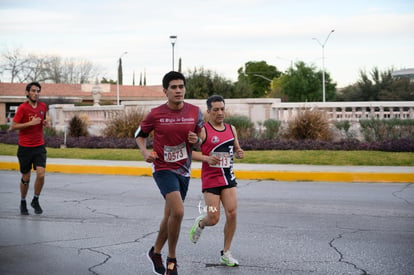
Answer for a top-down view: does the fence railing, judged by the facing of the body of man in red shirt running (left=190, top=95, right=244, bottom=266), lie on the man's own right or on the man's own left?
on the man's own left

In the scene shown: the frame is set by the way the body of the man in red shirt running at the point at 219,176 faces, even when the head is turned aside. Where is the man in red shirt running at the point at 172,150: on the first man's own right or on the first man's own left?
on the first man's own right

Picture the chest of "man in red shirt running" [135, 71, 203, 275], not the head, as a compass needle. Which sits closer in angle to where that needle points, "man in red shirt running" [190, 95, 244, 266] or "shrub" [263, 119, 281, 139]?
the man in red shirt running

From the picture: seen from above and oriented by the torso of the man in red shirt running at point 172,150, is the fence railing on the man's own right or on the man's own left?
on the man's own left

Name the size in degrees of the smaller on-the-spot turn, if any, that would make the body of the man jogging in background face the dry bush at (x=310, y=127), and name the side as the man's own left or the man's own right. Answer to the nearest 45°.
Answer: approximately 90° to the man's own left

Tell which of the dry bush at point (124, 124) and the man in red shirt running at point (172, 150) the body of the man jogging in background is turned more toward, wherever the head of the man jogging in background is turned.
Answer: the man in red shirt running

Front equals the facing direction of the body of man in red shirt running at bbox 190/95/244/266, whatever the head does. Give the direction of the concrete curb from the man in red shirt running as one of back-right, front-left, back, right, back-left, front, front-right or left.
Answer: back-left

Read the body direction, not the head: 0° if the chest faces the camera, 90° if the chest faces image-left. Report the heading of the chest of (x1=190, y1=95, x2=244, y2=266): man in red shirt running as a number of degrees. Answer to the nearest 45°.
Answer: approximately 315°

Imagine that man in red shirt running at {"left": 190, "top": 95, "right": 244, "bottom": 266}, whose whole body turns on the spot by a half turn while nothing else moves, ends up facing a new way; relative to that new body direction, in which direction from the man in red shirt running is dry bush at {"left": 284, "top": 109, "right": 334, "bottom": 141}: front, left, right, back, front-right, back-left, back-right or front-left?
front-right

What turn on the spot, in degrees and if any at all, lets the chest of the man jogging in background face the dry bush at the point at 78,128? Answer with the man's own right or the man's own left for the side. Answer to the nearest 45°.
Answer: approximately 135° to the man's own left

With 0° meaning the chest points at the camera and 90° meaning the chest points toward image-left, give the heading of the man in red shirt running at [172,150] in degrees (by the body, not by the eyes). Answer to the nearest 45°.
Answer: approximately 315°
